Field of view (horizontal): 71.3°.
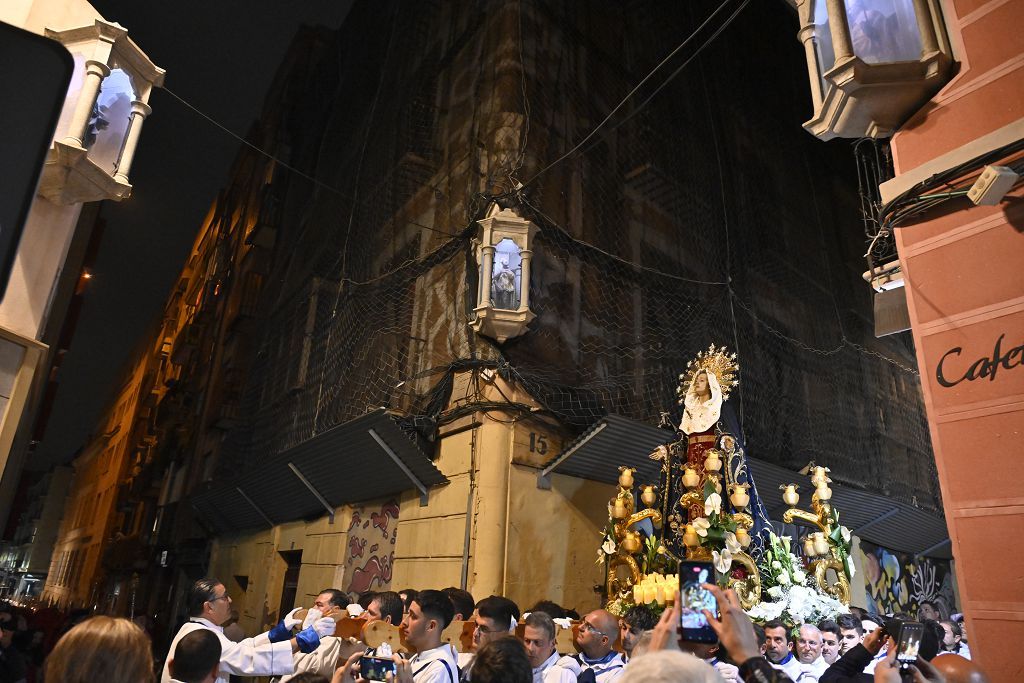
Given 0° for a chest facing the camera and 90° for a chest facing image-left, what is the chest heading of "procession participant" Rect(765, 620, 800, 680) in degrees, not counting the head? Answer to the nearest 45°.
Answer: approximately 45°

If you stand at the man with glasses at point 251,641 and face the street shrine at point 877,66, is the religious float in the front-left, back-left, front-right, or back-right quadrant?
front-left

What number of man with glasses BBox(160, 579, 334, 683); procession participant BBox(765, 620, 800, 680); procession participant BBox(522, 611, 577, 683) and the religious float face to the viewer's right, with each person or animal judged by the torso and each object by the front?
1

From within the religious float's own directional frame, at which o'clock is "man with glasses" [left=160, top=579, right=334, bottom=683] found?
The man with glasses is roughly at 12 o'clock from the religious float.

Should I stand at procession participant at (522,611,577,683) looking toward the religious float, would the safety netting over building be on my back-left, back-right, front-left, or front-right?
front-left

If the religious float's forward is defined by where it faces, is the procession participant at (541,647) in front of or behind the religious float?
in front

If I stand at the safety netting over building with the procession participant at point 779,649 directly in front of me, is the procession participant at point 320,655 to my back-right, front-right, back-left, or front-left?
front-right

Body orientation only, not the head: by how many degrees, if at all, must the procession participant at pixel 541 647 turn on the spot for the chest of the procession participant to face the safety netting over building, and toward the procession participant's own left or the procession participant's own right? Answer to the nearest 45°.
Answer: approximately 135° to the procession participant's own right
